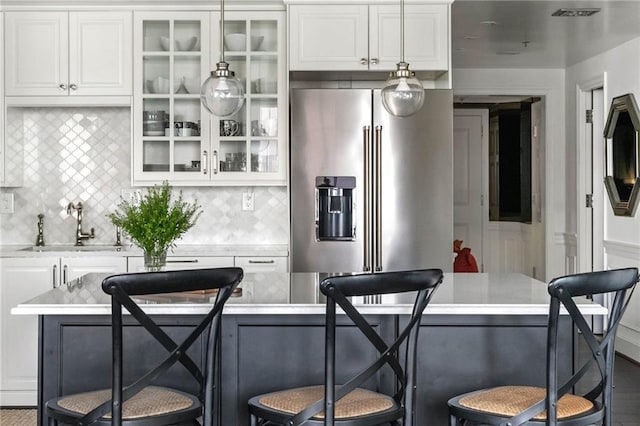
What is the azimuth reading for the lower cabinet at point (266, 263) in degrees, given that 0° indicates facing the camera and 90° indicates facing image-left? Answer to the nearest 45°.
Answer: approximately 0°

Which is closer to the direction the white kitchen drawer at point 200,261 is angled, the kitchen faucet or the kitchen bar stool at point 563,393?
the kitchen bar stool

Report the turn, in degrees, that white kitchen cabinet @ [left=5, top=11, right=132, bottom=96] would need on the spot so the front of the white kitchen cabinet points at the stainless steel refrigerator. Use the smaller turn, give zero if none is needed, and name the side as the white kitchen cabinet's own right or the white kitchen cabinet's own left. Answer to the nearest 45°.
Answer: approximately 45° to the white kitchen cabinet's own left

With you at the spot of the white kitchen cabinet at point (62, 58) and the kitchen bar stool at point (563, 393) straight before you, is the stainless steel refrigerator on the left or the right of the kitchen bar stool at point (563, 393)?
left

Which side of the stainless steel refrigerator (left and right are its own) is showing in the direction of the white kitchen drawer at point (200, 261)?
right

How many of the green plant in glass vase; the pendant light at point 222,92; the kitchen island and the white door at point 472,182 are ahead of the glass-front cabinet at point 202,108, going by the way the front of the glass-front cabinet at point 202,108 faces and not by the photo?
3

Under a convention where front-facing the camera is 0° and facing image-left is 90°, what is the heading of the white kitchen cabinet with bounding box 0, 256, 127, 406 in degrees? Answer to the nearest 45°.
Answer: approximately 0°

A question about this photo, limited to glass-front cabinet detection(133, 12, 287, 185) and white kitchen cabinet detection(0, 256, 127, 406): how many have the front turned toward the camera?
2
